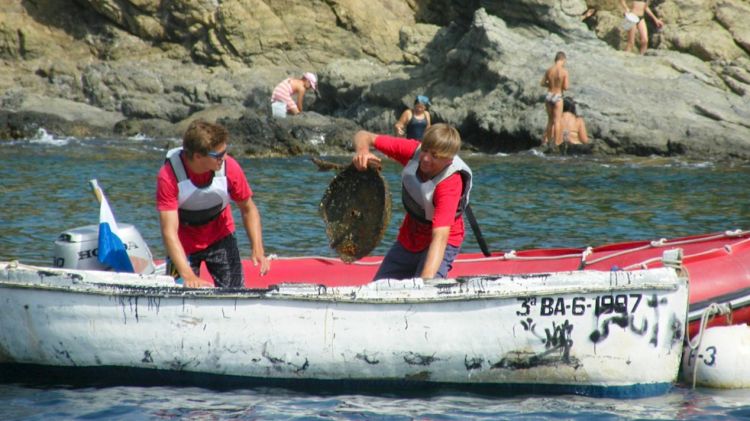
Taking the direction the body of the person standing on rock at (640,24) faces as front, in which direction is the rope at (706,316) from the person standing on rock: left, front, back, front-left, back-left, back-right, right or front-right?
front

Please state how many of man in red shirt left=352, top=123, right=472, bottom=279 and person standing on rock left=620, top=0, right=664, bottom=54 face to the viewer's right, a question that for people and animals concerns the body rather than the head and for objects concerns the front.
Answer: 0

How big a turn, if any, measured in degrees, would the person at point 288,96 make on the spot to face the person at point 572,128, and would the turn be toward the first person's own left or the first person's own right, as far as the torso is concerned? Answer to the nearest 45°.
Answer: approximately 45° to the first person's own right

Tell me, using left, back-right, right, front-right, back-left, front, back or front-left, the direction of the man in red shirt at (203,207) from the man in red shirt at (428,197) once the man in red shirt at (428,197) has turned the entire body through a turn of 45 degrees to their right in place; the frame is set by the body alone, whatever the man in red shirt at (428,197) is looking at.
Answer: front

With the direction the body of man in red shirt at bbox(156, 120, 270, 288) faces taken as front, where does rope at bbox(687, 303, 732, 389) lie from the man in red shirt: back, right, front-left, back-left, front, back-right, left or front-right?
front-left

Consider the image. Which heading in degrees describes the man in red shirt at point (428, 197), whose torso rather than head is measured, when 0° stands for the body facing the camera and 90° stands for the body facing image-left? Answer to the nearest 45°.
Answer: approximately 45°

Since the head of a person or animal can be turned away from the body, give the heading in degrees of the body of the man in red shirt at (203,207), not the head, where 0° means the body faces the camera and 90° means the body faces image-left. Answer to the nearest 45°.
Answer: approximately 315°

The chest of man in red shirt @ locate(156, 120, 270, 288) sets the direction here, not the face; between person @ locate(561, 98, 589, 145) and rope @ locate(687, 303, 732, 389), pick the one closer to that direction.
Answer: the rope

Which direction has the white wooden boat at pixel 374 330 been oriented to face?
to the viewer's right

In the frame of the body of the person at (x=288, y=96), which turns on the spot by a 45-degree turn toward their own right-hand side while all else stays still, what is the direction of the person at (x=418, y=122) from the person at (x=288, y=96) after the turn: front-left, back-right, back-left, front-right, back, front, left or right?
front

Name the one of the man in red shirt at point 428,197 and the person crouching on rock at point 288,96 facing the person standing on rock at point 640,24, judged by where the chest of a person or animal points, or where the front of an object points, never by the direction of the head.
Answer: the person crouching on rock at point 288,96

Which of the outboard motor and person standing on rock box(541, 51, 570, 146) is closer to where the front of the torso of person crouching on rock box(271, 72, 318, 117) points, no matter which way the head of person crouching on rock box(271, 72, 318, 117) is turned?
the person standing on rock

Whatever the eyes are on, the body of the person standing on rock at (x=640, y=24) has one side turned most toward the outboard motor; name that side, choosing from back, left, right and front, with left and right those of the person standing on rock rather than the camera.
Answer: front

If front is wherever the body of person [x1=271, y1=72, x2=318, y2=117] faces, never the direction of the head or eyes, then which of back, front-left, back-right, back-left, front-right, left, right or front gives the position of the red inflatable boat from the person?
right

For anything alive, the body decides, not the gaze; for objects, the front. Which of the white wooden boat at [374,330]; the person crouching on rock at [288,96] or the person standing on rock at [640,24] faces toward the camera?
the person standing on rock at [640,24]

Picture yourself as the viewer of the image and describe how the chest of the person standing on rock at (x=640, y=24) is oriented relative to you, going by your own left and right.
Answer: facing the viewer
